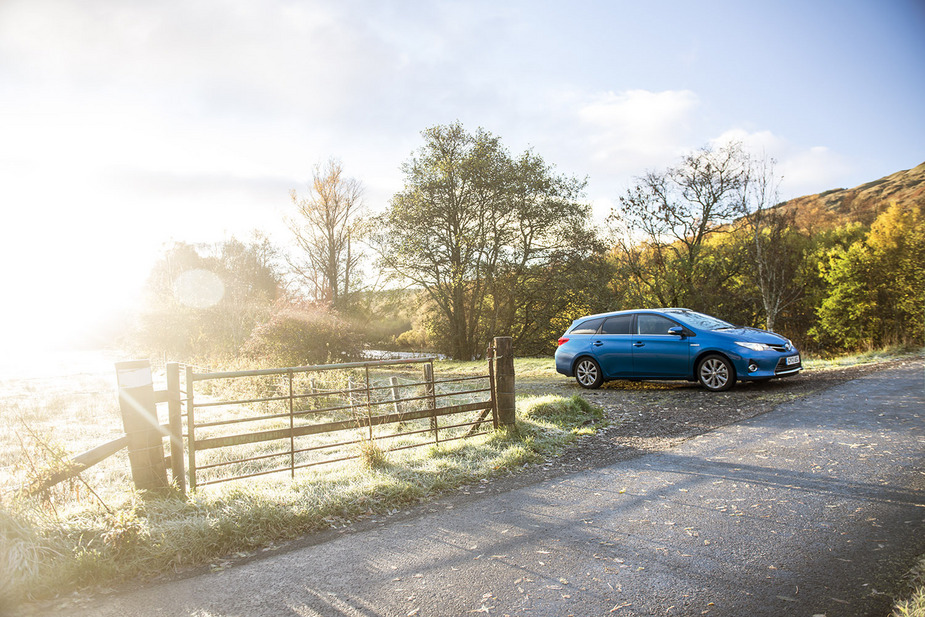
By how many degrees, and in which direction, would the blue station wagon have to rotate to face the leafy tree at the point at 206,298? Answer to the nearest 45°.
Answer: approximately 180°

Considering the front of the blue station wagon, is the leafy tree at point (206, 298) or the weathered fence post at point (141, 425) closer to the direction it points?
the weathered fence post

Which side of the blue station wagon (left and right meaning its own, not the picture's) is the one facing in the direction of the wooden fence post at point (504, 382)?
right

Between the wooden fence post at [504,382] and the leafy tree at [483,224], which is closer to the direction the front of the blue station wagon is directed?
the wooden fence post

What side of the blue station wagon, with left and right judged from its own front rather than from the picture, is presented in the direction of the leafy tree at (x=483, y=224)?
back

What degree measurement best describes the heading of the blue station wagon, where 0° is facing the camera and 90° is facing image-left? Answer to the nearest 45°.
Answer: approximately 315°

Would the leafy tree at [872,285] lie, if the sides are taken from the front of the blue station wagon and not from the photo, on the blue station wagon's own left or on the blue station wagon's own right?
on the blue station wagon's own left

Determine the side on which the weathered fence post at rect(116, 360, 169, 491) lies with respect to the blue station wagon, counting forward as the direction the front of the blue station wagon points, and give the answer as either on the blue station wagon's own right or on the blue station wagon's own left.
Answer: on the blue station wagon's own right
